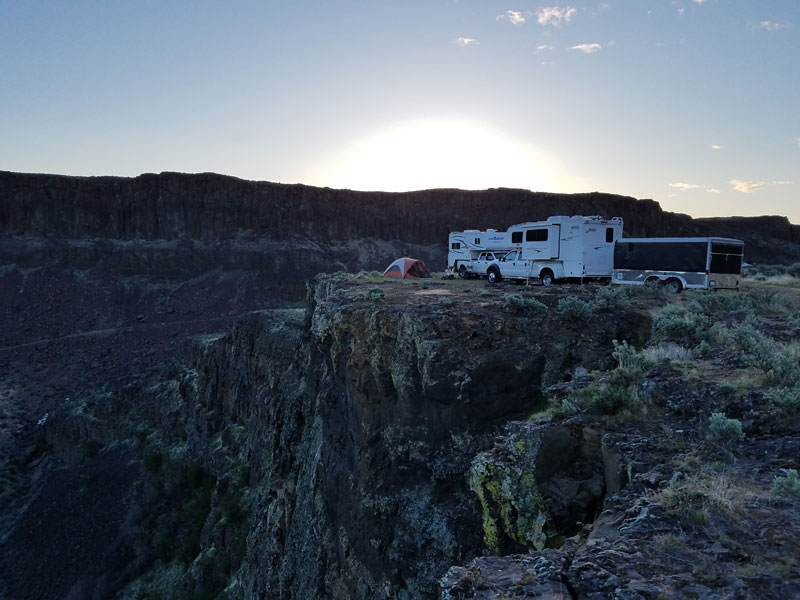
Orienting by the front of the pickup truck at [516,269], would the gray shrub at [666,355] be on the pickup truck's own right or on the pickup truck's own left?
on the pickup truck's own left

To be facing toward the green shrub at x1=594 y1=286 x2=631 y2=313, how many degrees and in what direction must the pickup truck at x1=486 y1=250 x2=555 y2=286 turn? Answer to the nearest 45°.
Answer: approximately 90° to its left

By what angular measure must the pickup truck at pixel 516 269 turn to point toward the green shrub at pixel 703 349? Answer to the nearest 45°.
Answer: approximately 90° to its left

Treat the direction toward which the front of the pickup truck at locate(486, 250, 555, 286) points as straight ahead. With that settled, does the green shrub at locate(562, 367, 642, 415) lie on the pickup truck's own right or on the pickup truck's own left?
on the pickup truck's own left

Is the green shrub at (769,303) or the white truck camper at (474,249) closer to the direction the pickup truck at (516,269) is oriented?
the white truck camper

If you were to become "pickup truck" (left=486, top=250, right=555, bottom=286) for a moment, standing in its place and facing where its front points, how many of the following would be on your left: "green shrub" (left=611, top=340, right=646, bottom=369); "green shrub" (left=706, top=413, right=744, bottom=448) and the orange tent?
2

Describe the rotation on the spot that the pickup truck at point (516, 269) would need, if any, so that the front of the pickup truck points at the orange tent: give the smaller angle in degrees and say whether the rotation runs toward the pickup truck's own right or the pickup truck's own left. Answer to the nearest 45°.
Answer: approximately 45° to the pickup truck's own right

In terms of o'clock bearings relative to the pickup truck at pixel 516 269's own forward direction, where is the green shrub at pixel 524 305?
The green shrub is roughly at 9 o'clock from the pickup truck.

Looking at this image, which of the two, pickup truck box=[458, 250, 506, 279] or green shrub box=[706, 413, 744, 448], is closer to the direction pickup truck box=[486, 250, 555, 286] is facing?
the pickup truck

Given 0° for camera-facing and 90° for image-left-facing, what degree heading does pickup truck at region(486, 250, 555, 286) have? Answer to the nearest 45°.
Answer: approximately 90°

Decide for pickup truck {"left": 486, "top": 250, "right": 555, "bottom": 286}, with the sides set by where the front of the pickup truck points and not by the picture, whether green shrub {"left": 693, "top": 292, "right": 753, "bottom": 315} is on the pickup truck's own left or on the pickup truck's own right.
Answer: on the pickup truck's own left

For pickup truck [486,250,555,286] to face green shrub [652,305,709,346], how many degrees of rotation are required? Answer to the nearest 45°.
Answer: approximately 90° to its left

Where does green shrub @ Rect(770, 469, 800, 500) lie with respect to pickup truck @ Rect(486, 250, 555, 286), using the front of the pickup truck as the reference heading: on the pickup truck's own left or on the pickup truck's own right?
on the pickup truck's own left
